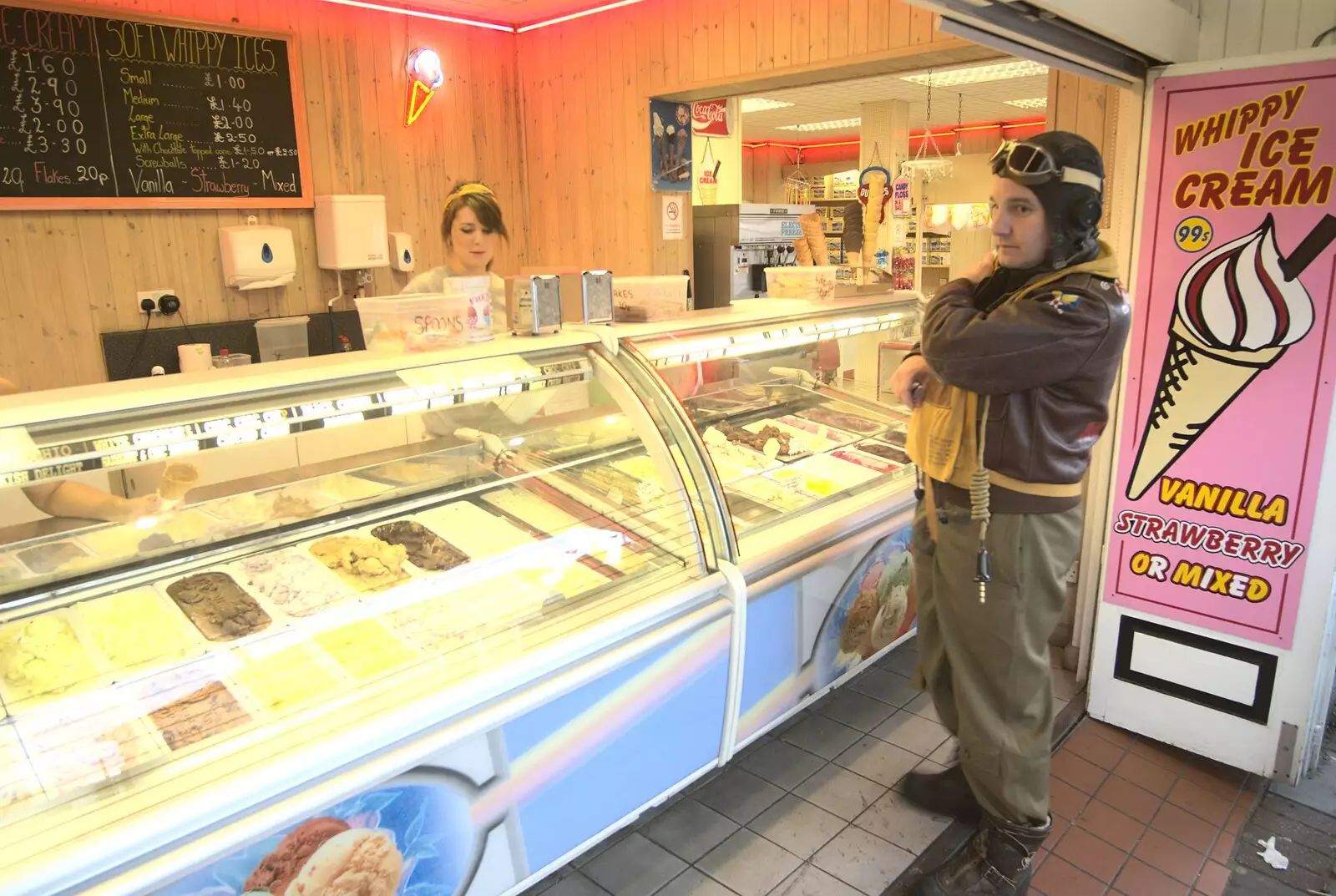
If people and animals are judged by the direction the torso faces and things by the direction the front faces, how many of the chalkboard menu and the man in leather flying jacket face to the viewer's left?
1

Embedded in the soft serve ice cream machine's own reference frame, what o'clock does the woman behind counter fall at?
The woman behind counter is roughly at 2 o'clock from the soft serve ice cream machine.

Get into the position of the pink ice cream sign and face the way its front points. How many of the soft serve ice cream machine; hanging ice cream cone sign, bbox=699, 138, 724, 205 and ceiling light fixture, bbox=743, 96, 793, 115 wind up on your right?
3

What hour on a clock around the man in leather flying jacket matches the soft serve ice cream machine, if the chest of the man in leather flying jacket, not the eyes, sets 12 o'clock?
The soft serve ice cream machine is roughly at 2 o'clock from the man in leather flying jacket.

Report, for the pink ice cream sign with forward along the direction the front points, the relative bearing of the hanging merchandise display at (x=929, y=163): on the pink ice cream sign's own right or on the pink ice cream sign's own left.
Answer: on the pink ice cream sign's own right

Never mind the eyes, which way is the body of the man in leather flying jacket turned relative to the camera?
to the viewer's left

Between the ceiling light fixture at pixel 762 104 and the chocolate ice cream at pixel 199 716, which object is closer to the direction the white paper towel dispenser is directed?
the chocolate ice cream

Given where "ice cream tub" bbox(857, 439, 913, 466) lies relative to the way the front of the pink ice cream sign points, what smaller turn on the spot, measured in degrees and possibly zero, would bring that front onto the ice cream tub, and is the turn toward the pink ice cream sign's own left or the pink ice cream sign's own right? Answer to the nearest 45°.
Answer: approximately 45° to the pink ice cream sign's own right
